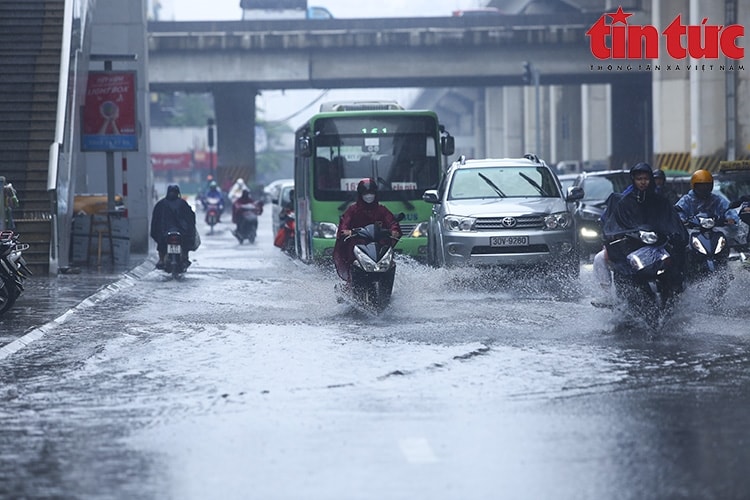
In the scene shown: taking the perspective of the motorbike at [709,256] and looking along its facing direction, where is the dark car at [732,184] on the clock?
The dark car is roughly at 6 o'clock from the motorbike.

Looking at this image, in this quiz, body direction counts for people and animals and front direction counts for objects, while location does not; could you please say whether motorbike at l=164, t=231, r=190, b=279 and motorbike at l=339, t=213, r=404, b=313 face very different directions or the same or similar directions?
very different directions

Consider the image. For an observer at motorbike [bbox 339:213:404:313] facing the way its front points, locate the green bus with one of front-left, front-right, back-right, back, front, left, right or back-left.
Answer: back

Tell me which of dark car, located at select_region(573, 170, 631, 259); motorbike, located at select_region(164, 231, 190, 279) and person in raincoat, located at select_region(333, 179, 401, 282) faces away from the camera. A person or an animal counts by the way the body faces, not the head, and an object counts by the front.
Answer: the motorbike

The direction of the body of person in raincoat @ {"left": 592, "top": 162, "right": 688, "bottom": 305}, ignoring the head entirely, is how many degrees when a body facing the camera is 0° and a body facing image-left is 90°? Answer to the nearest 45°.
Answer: approximately 0°

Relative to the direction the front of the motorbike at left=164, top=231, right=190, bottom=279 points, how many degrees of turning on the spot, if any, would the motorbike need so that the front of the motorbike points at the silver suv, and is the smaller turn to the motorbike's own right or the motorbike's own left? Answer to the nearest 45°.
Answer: approximately 135° to the motorbike's own right

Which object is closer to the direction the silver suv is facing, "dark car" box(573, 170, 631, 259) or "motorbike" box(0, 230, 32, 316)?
the motorbike

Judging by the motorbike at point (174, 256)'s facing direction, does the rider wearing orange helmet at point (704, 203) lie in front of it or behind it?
behind

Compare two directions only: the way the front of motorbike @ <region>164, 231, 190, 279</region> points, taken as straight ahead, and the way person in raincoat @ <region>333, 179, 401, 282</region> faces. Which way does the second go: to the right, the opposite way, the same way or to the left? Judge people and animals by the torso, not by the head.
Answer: the opposite way

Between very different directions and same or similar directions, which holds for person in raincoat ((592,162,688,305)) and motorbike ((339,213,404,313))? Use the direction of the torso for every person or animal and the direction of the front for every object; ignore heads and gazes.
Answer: same or similar directions

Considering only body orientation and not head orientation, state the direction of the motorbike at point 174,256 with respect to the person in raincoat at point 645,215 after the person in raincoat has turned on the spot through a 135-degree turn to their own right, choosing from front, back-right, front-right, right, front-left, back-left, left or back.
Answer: front

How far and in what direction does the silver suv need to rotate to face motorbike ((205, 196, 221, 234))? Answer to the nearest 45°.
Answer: approximately 180°

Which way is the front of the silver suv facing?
toward the camera

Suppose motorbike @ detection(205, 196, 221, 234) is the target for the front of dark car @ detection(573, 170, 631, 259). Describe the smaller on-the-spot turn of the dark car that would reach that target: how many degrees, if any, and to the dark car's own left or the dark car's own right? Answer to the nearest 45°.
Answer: approximately 135° to the dark car's own right
